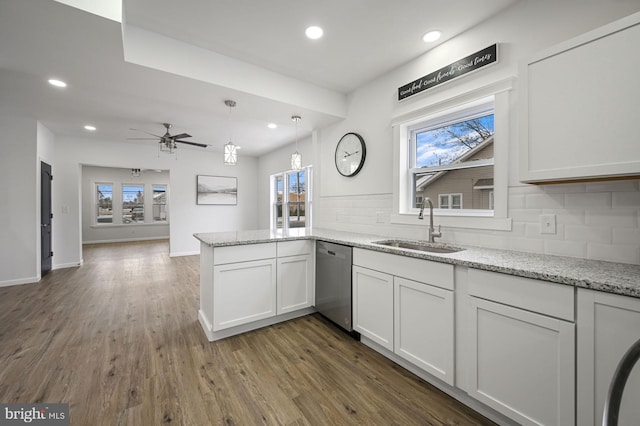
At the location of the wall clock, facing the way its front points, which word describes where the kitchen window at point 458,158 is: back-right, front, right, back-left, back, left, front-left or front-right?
left

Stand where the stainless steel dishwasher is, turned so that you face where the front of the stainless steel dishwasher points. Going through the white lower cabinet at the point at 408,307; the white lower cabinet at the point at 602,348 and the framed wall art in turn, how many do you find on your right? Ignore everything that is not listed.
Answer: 1

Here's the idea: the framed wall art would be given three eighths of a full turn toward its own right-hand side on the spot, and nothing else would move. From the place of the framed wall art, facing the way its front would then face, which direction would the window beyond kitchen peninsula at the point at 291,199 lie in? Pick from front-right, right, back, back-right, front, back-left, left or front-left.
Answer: back

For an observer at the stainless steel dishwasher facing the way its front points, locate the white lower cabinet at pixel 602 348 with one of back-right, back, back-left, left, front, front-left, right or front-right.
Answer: left

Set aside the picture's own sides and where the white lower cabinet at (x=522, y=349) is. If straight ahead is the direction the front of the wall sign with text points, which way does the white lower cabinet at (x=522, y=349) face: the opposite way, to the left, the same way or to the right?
the same way

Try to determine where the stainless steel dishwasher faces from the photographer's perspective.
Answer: facing the viewer and to the left of the viewer

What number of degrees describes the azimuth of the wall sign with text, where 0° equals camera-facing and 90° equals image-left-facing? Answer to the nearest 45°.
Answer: approximately 45°

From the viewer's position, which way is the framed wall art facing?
facing the viewer

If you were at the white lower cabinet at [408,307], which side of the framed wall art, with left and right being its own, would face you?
front

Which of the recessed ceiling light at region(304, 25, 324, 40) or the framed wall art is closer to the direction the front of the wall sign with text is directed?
the recessed ceiling light

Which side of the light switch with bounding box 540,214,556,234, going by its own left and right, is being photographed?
front

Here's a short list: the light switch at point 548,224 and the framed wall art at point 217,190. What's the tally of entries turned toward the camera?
2
